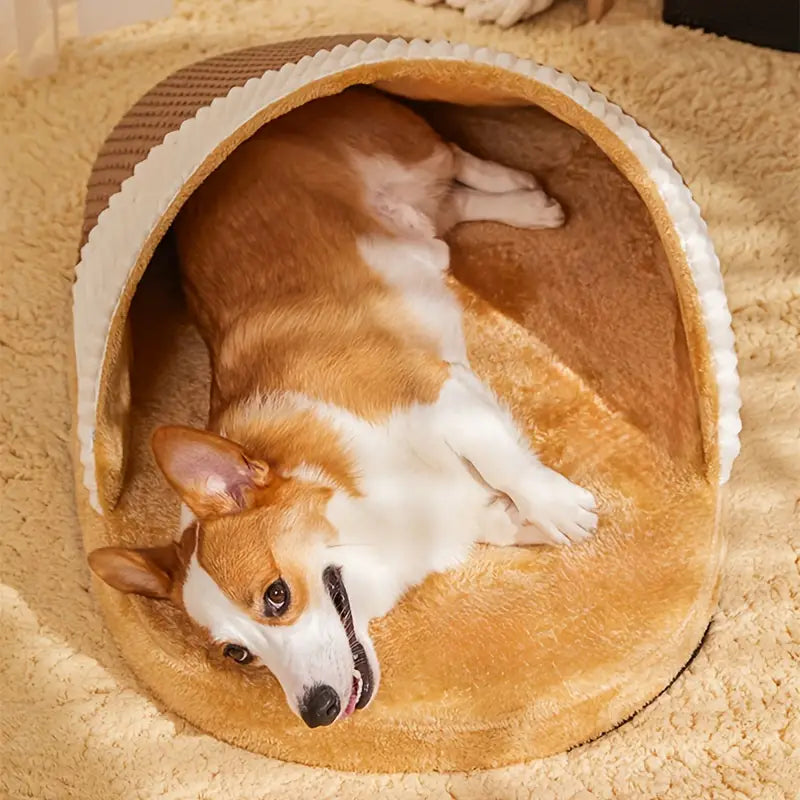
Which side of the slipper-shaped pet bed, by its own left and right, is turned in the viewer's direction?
front

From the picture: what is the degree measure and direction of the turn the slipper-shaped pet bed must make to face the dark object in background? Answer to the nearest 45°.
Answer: approximately 180°
